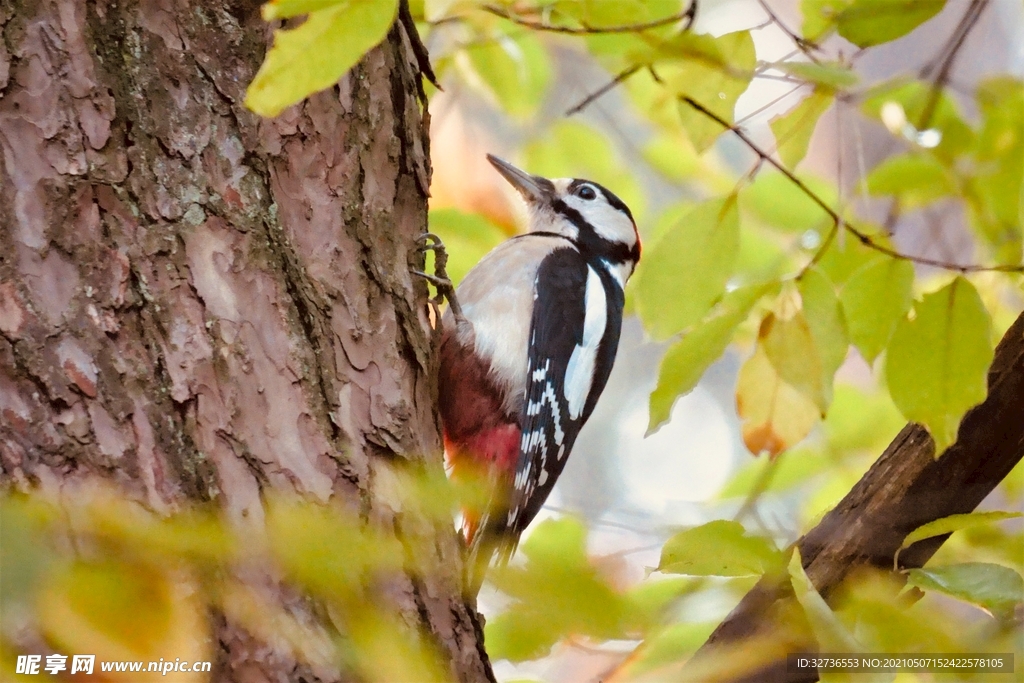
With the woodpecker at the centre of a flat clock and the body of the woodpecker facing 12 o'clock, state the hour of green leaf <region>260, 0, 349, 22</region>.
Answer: The green leaf is roughly at 9 o'clock from the woodpecker.

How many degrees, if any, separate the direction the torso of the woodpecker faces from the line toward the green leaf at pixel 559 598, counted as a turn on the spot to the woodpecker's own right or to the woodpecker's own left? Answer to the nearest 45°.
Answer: approximately 90° to the woodpecker's own left

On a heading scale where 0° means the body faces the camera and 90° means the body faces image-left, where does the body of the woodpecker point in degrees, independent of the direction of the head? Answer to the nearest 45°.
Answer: approximately 90°
